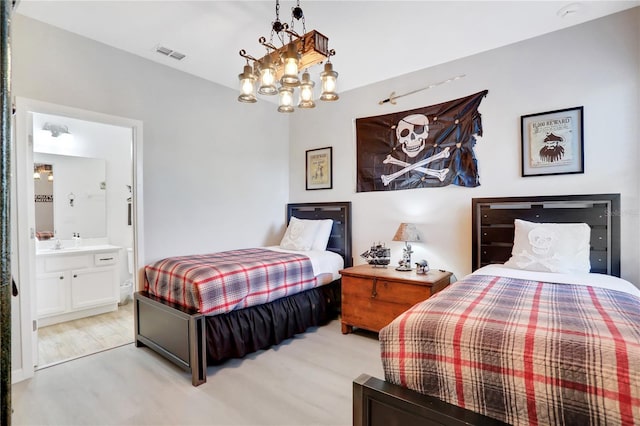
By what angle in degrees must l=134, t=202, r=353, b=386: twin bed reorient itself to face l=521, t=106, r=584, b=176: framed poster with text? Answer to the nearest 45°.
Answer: approximately 135° to its left

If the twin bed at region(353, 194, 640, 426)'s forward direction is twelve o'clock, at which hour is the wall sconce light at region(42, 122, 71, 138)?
The wall sconce light is roughly at 3 o'clock from the twin bed.

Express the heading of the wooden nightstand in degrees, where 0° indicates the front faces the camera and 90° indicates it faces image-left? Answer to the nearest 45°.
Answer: approximately 45°

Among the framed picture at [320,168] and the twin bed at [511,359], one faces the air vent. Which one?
the framed picture

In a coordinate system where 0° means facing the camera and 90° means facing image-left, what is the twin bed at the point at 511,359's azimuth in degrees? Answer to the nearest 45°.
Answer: approximately 0°

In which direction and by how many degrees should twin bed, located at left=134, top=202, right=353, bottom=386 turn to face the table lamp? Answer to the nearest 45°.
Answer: approximately 135° to its left

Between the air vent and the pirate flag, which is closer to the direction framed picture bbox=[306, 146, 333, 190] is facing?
the air vent
